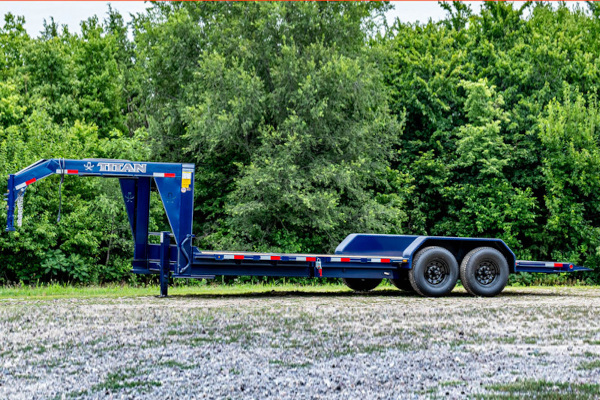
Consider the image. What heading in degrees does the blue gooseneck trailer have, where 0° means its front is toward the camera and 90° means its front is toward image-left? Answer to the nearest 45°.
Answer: approximately 90°
